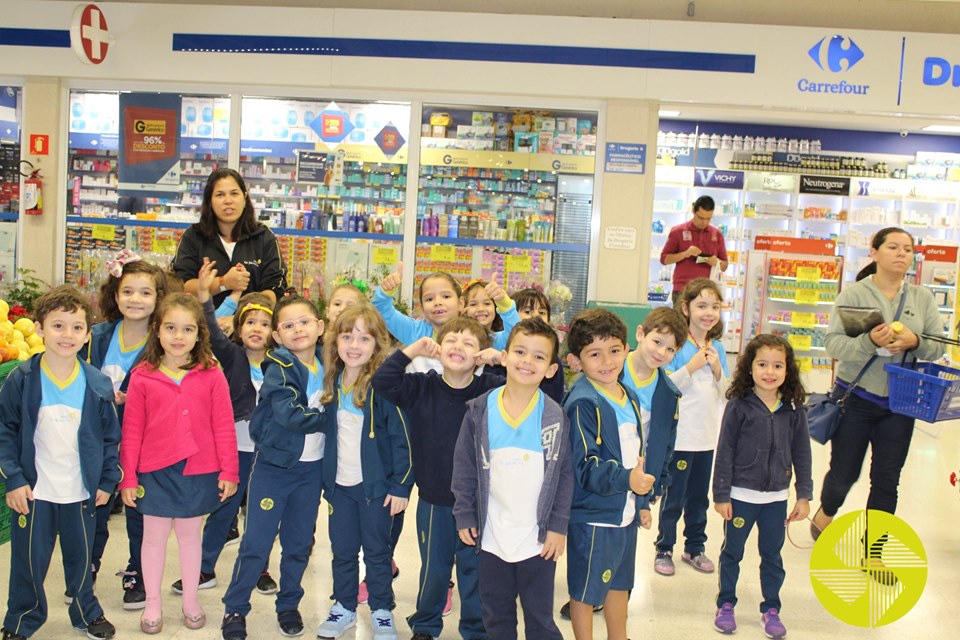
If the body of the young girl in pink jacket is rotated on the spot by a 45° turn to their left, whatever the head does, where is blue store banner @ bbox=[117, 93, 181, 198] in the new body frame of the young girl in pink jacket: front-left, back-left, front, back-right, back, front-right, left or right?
back-left

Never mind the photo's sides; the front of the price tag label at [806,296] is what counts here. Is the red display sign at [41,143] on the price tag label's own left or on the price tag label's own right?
on the price tag label's own right

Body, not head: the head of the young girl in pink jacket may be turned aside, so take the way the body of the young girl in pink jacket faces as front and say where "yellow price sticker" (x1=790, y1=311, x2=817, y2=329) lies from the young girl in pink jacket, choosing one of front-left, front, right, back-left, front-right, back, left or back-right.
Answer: back-left

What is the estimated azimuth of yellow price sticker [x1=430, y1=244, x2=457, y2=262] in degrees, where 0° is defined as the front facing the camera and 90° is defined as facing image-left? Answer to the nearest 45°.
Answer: approximately 0°

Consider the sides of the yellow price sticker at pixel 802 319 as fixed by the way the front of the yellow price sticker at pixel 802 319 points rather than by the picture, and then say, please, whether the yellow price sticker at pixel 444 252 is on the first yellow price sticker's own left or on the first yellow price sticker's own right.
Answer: on the first yellow price sticker's own right
